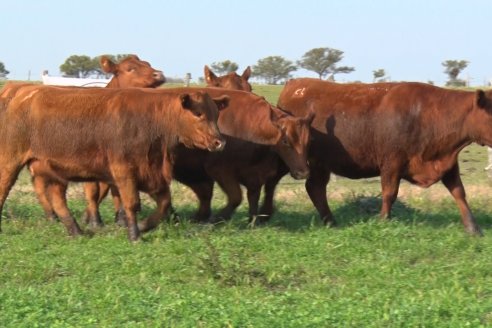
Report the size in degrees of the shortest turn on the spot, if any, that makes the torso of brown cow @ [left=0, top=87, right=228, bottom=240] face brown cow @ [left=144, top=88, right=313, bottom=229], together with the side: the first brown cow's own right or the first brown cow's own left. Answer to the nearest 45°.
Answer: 0° — it already faces it

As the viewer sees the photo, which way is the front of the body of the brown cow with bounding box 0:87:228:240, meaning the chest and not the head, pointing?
to the viewer's right

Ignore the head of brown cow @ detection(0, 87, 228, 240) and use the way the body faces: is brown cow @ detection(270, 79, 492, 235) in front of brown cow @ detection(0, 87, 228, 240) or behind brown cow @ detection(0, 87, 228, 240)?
in front
